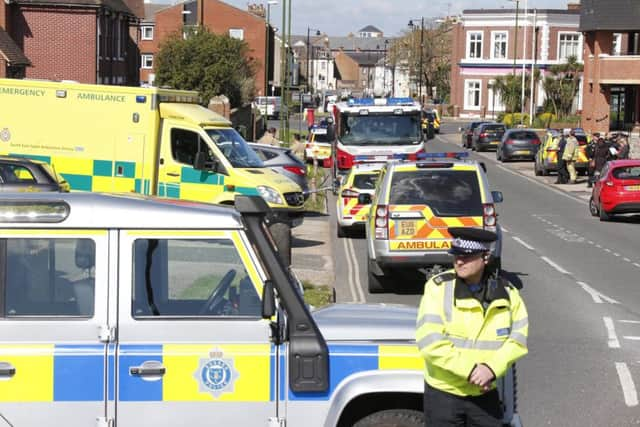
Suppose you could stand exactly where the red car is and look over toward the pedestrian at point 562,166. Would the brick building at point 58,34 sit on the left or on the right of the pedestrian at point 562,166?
left

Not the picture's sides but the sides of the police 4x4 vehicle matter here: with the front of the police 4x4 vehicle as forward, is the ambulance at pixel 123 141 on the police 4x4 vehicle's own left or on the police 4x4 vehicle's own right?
on the police 4x4 vehicle's own left

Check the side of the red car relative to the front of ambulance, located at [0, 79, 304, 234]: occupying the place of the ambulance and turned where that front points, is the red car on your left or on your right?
on your left

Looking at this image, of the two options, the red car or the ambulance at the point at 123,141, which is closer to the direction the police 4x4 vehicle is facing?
the red car

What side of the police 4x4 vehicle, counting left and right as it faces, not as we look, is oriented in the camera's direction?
right

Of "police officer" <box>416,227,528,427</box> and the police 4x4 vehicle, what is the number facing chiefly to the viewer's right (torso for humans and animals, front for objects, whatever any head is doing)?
1

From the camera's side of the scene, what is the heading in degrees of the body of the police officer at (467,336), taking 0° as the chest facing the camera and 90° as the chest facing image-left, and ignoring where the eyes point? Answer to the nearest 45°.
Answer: approximately 0°

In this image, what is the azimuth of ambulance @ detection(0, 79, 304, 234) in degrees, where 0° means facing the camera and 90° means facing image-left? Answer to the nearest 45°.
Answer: approximately 315°

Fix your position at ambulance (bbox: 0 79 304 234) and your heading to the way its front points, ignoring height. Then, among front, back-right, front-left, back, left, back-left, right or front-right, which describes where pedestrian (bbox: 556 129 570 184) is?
left

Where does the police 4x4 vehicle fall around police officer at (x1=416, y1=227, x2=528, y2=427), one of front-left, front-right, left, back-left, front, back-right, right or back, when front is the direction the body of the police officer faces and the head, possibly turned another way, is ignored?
right

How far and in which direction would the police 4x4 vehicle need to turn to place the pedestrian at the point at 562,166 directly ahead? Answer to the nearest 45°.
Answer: approximately 90° to its left

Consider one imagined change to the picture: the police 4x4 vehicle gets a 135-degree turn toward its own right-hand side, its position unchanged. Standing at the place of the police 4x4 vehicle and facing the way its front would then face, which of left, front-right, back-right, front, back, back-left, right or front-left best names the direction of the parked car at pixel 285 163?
back-right

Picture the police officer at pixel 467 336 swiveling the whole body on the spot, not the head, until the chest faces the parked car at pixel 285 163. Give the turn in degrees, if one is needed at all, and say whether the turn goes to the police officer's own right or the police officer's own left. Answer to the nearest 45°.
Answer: approximately 180°

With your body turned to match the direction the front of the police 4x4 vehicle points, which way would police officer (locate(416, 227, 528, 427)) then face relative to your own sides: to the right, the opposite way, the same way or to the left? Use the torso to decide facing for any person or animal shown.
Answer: to the right
